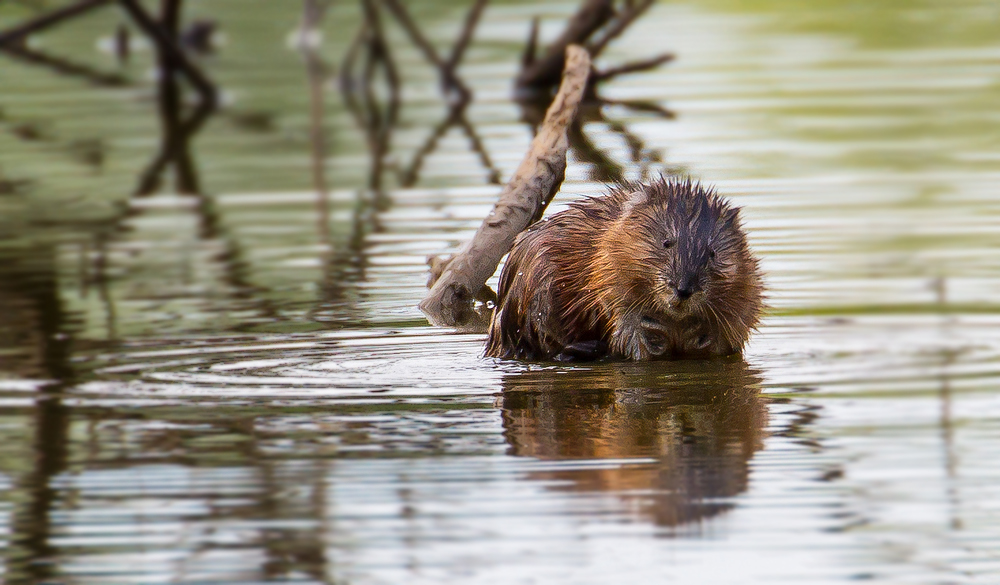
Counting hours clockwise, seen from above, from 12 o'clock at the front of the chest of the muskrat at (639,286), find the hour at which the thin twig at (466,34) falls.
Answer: The thin twig is roughly at 7 o'clock from the muskrat.

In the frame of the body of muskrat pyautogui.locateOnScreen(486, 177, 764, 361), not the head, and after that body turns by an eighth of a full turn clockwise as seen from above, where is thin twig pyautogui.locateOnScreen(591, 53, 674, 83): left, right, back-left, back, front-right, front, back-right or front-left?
back

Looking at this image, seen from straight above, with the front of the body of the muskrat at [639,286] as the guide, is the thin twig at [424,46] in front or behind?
behind

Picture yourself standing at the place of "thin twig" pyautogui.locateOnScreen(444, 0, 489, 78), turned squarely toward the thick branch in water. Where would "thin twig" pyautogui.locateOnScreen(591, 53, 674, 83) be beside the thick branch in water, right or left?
left

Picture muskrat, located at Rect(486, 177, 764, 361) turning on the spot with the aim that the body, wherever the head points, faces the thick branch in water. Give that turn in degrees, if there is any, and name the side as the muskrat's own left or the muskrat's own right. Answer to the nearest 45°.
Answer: approximately 180°

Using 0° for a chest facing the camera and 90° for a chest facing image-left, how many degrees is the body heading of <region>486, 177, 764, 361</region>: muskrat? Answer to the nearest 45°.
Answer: approximately 315°
